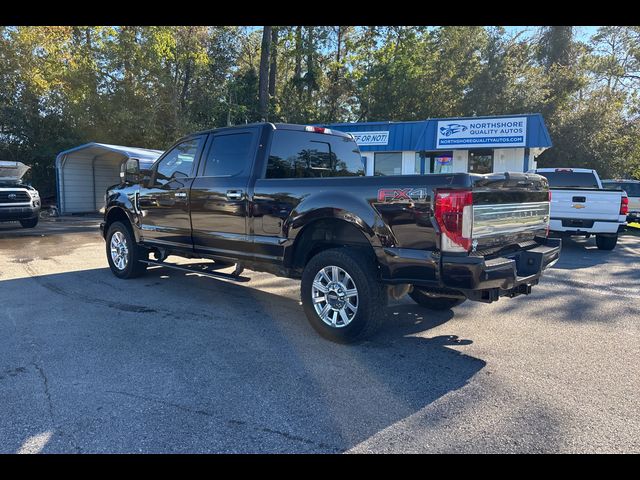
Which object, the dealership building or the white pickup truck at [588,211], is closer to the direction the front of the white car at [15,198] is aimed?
the white pickup truck

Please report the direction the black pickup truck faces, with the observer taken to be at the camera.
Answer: facing away from the viewer and to the left of the viewer

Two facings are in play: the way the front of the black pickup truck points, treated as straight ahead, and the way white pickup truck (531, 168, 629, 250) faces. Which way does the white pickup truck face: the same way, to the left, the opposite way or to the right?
to the right

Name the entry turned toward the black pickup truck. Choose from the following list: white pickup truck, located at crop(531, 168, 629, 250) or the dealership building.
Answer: the dealership building

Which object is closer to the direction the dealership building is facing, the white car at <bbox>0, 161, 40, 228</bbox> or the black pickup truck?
the black pickup truck

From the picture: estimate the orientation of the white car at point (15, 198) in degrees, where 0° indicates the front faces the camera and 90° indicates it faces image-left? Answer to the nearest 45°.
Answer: approximately 0°

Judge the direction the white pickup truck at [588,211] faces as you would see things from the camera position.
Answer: facing away from the viewer

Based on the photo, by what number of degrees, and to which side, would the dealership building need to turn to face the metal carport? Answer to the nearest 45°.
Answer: approximately 90° to its right

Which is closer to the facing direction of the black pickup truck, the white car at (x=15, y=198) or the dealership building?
the white car

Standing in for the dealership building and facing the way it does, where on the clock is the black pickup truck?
The black pickup truck is roughly at 12 o'clock from the dealership building.

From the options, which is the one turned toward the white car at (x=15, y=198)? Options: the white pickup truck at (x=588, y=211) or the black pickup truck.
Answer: the black pickup truck

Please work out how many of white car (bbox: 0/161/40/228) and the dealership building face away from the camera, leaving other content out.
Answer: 0

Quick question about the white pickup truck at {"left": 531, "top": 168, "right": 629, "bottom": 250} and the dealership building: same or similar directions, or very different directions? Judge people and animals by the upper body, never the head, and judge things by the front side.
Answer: very different directions

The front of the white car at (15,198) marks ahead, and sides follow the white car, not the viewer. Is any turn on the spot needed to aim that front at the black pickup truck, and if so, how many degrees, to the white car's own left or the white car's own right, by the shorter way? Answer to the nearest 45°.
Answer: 0° — it already faces it
